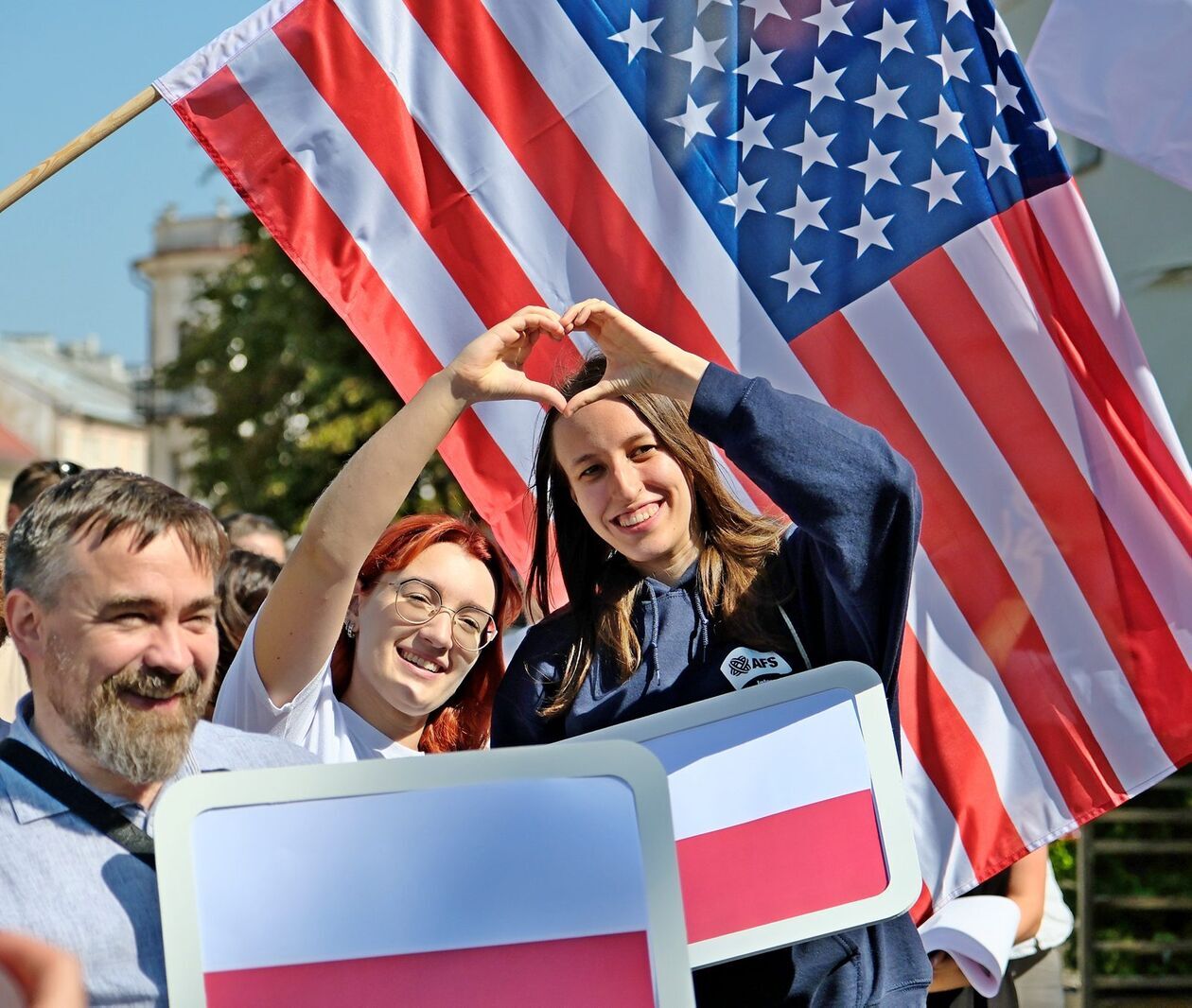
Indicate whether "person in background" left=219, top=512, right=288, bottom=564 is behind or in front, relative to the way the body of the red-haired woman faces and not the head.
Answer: behind

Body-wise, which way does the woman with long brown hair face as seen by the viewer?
toward the camera

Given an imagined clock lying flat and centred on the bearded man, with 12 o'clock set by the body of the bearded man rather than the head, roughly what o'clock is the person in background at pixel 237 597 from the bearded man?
The person in background is roughly at 8 o'clock from the bearded man.

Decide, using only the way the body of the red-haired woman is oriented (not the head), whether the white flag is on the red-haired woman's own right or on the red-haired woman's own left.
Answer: on the red-haired woman's own left

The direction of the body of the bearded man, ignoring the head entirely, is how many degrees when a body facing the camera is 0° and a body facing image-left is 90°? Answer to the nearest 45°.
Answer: approximately 315°

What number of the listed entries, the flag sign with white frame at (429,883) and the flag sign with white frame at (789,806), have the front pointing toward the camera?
2

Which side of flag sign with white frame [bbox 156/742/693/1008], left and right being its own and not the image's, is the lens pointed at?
front

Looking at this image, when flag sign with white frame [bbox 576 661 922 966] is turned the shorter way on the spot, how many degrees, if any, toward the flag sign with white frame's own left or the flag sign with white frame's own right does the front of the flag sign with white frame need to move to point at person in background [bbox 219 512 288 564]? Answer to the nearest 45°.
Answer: approximately 180°

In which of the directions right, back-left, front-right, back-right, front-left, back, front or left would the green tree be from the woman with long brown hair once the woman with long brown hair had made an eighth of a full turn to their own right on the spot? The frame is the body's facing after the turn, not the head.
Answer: back-right

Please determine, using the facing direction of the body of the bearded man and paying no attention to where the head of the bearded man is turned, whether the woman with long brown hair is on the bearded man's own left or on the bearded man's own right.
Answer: on the bearded man's own left

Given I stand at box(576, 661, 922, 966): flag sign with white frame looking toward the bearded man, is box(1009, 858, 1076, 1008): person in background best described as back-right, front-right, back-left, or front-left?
back-right

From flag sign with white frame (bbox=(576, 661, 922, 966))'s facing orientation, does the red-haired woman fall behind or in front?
behind
